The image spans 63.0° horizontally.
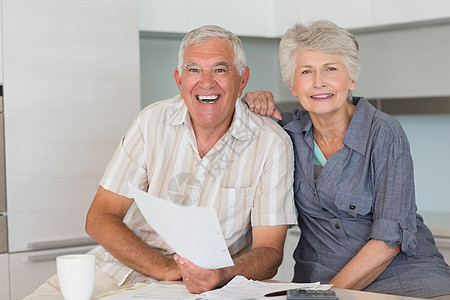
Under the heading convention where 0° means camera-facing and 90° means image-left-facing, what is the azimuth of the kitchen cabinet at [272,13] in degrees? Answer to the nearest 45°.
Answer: approximately 0°

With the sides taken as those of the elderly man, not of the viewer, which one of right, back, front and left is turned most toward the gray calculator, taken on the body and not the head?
front

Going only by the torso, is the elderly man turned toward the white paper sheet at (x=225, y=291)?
yes

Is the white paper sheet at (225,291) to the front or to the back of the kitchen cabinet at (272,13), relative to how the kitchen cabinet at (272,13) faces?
to the front

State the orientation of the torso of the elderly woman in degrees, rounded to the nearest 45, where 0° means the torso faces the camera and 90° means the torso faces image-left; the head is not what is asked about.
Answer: approximately 45°

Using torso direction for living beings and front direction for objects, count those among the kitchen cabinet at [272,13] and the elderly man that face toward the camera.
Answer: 2

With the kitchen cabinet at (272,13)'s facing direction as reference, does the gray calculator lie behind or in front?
in front
